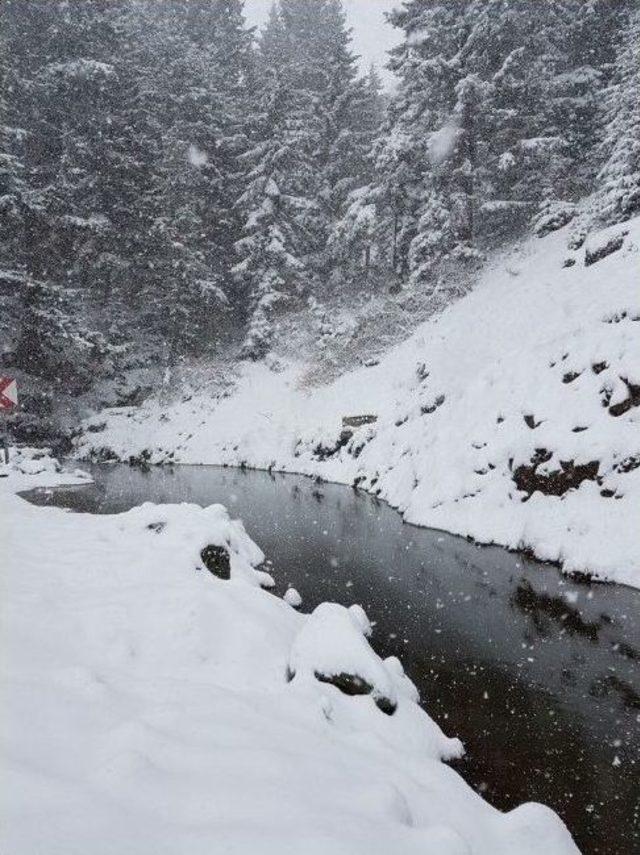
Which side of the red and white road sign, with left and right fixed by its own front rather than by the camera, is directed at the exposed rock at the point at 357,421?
left

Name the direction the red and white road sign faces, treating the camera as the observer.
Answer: facing the viewer

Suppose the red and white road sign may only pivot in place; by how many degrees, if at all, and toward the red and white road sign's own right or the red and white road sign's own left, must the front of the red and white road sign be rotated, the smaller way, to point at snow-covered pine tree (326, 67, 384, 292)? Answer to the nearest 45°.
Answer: approximately 135° to the red and white road sign's own left

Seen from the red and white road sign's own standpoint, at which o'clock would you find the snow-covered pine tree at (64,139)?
The snow-covered pine tree is roughly at 6 o'clock from the red and white road sign.

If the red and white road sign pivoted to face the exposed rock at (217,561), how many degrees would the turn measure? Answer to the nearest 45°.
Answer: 0° — it already faces it

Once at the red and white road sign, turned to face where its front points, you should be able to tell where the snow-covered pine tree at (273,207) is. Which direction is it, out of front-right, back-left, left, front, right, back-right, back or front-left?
back-left
